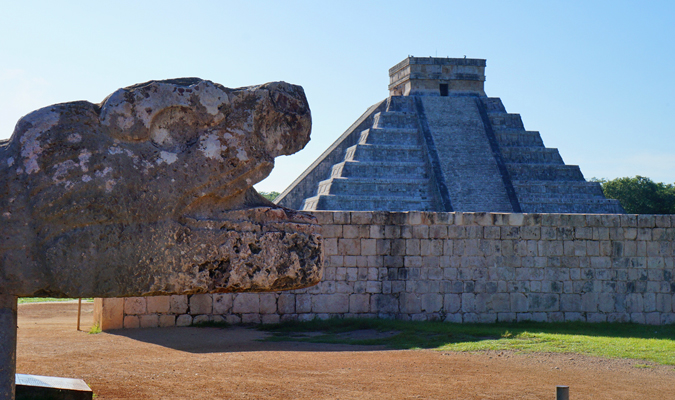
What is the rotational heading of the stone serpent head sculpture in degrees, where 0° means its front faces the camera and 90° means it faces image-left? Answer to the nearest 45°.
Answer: approximately 270°

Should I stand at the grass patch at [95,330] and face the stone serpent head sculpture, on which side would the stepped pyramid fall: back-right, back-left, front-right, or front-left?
back-left

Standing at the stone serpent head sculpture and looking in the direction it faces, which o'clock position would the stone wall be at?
The stone wall is roughly at 10 o'clock from the stone serpent head sculpture.

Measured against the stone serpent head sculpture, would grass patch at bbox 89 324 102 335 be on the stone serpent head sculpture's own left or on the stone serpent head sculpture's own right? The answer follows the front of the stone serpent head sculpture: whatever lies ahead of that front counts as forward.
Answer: on the stone serpent head sculpture's own left
